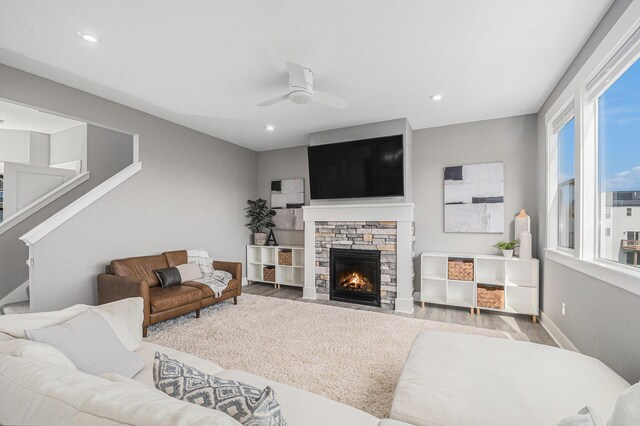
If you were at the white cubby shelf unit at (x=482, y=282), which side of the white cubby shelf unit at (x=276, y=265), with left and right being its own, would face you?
left

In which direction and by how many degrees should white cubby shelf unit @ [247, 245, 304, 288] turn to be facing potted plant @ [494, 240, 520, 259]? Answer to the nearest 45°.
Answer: approximately 90° to its left

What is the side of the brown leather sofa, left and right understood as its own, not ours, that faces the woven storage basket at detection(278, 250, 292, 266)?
left

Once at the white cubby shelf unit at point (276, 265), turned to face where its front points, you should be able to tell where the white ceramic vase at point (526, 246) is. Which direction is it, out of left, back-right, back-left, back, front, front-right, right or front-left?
left

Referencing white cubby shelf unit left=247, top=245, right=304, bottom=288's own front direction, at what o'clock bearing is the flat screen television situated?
The flat screen television is roughly at 9 o'clock from the white cubby shelf unit.

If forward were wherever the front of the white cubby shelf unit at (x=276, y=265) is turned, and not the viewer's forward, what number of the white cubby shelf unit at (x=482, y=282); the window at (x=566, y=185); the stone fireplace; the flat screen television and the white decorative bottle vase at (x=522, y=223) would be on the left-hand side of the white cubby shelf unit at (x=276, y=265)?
5

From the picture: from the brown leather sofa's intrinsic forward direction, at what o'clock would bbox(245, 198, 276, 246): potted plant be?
The potted plant is roughly at 9 o'clock from the brown leather sofa.

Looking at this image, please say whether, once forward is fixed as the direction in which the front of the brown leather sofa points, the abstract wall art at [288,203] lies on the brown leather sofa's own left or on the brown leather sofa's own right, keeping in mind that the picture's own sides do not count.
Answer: on the brown leather sofa's own left
